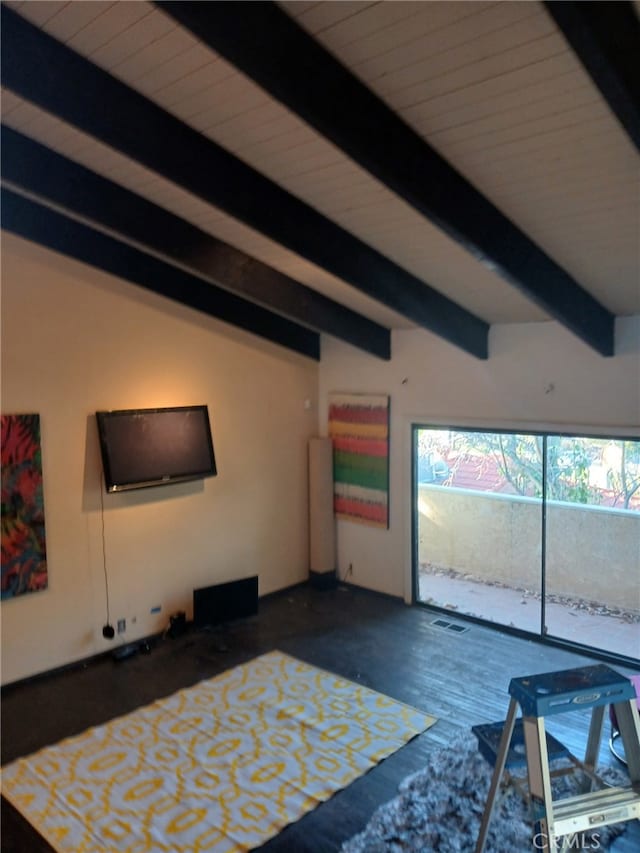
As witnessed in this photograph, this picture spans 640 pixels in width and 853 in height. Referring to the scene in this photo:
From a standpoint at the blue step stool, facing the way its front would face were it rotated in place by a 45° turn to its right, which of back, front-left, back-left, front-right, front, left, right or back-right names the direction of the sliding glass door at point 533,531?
back

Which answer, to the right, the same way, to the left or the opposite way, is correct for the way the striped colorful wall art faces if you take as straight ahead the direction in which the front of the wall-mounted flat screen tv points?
to the right

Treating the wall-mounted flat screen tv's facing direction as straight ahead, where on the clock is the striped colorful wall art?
The striped colorful wall art is roughly at 10 o'clock from the wall-mounted flat screen tv.

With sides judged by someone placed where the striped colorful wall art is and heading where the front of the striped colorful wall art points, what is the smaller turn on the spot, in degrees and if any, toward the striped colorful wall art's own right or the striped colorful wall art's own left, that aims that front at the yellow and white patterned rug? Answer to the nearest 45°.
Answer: approximately 45° to the striped colorful wall art's own left

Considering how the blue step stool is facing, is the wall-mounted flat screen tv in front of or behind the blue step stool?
behind

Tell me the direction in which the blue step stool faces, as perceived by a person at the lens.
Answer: facing the viewer and to the right of the viewer

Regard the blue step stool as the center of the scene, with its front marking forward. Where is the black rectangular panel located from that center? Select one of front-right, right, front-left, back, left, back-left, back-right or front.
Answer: back

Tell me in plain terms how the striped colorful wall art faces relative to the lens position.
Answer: facing the viewer and to the left of the viewer

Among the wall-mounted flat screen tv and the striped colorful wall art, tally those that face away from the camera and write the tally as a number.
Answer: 0

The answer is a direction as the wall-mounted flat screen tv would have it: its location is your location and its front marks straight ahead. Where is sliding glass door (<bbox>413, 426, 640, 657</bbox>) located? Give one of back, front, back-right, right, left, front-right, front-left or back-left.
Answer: front-left

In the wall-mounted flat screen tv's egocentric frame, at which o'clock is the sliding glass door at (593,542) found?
The sliding glass door is roughly at 11 o'clock from the wall-mounted flat screen tv.

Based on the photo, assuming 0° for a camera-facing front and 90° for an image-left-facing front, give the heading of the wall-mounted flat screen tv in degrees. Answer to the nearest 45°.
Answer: approximately 315°

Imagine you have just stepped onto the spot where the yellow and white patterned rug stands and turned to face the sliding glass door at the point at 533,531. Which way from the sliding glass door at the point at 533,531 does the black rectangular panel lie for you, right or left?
left
